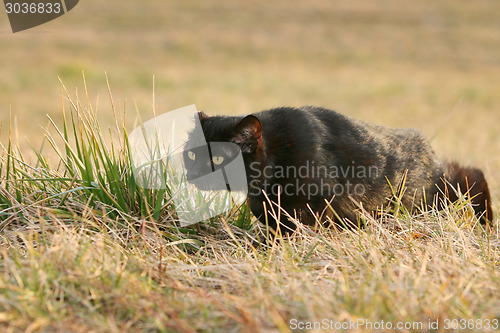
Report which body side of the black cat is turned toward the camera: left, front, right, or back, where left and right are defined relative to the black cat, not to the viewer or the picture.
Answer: left
